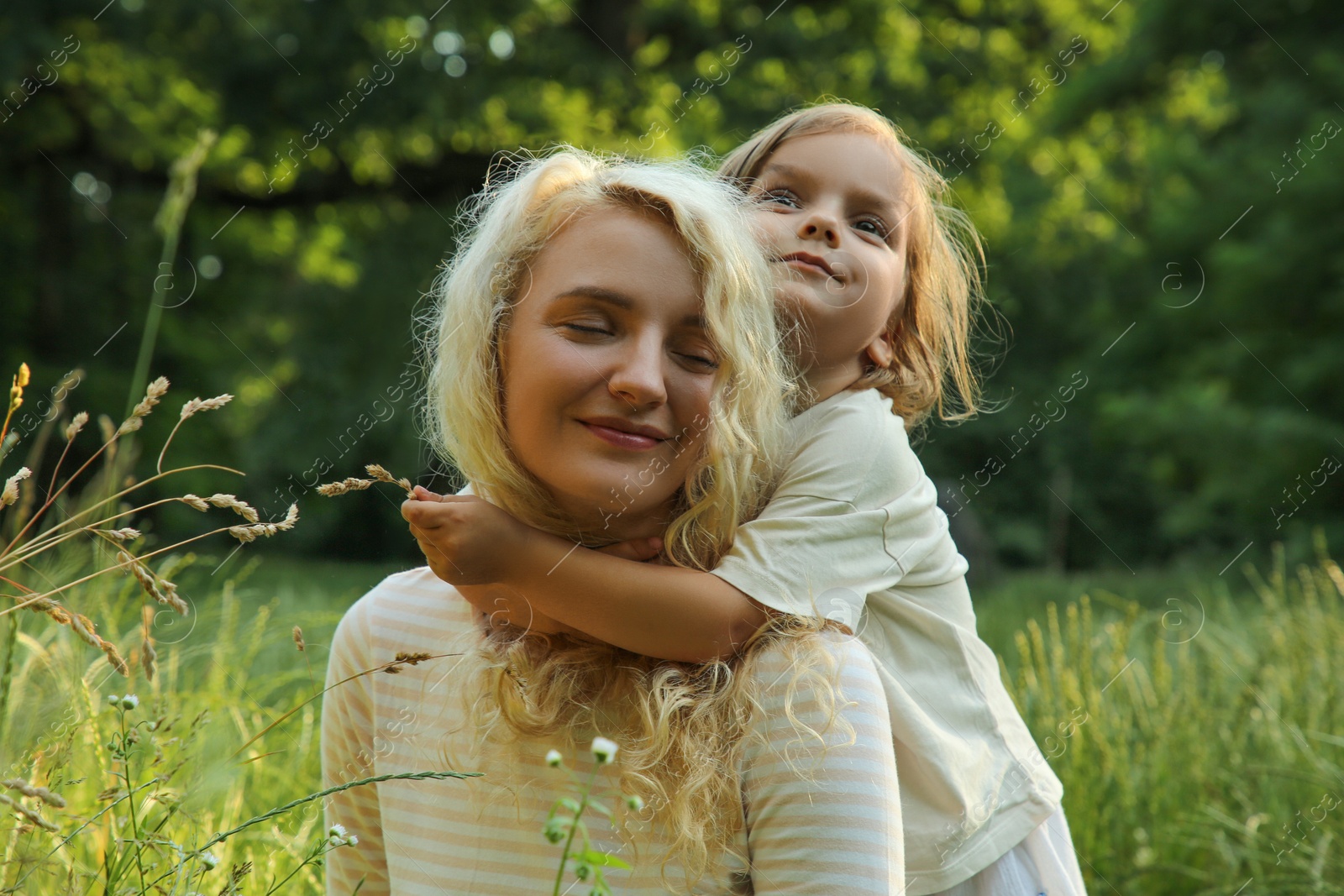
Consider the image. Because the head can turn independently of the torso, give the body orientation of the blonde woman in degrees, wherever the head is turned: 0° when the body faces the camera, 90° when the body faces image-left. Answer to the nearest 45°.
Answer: approximately 0°
